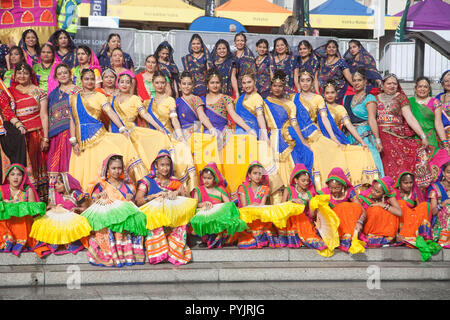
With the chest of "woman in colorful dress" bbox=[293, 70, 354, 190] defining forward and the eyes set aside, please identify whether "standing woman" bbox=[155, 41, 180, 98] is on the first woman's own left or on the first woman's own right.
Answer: on the first woman's own right

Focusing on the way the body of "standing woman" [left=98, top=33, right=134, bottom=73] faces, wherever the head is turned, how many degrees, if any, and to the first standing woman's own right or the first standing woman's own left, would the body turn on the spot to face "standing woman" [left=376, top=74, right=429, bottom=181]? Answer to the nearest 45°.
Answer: approximately 90° to the first standing woman's own left

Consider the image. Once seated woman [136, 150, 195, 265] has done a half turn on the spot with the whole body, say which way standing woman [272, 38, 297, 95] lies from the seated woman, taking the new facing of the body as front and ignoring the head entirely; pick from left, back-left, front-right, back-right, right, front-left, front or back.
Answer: front-right

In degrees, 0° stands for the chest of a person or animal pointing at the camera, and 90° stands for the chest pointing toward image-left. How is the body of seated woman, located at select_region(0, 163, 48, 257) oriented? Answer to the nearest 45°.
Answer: approximately 0°

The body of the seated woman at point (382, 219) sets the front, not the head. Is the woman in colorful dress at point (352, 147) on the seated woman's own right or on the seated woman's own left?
on the seated woman's own right

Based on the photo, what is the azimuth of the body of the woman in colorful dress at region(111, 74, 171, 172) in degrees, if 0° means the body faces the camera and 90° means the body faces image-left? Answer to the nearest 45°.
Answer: approximately 0°
